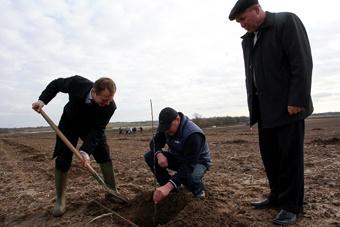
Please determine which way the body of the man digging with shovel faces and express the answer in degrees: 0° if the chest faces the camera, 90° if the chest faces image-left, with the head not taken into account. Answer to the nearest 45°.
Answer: approximately 315°

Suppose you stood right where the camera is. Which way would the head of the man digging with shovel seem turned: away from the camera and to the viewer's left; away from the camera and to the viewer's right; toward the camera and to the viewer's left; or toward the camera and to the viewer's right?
toward the camera and to the viewer's right
